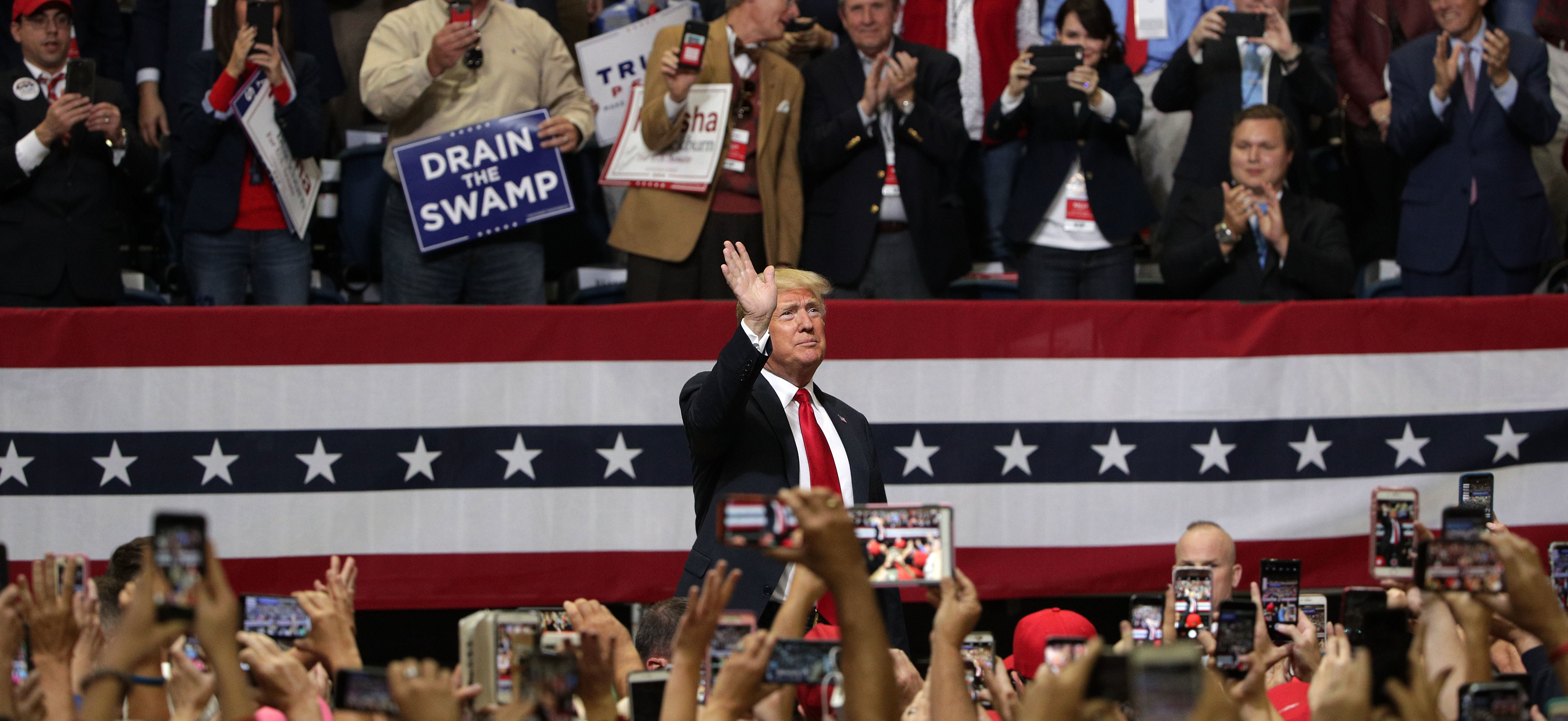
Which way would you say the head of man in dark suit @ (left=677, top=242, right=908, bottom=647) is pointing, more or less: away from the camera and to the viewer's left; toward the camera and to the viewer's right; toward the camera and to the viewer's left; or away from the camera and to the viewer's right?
toward the camera and to the viewer's right

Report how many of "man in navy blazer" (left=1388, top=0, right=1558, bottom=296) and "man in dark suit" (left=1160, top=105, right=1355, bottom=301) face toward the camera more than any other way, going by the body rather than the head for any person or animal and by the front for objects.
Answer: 2

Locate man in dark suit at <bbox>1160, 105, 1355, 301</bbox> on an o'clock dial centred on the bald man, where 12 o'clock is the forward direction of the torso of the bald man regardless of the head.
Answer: The man in dark suit is roughly at 5 o'clock from the bald man.

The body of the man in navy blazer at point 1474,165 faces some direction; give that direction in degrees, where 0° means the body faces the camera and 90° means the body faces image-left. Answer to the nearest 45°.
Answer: approximately 0°

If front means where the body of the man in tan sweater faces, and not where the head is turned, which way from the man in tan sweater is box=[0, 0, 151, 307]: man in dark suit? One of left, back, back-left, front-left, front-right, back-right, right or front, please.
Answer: right

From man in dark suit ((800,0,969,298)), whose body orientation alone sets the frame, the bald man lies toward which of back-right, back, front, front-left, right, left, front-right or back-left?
front-left

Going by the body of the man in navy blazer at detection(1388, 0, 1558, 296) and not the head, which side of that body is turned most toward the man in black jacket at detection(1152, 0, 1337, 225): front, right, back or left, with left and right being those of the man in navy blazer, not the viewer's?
right

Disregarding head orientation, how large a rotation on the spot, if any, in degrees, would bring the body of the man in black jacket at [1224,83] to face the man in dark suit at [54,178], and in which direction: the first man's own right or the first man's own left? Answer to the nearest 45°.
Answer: approximately 90° to the first man's own right

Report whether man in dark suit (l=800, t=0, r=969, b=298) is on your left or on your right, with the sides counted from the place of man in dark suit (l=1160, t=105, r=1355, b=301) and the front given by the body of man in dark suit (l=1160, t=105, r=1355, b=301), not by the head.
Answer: on your right

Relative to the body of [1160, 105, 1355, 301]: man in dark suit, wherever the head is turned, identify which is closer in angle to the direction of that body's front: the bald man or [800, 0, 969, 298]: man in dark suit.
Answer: the bald man

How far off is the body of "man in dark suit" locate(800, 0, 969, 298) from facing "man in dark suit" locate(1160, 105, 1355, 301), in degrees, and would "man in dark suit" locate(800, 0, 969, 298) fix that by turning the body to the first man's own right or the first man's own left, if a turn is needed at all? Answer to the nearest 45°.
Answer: approximately 90° to the first man's own left
